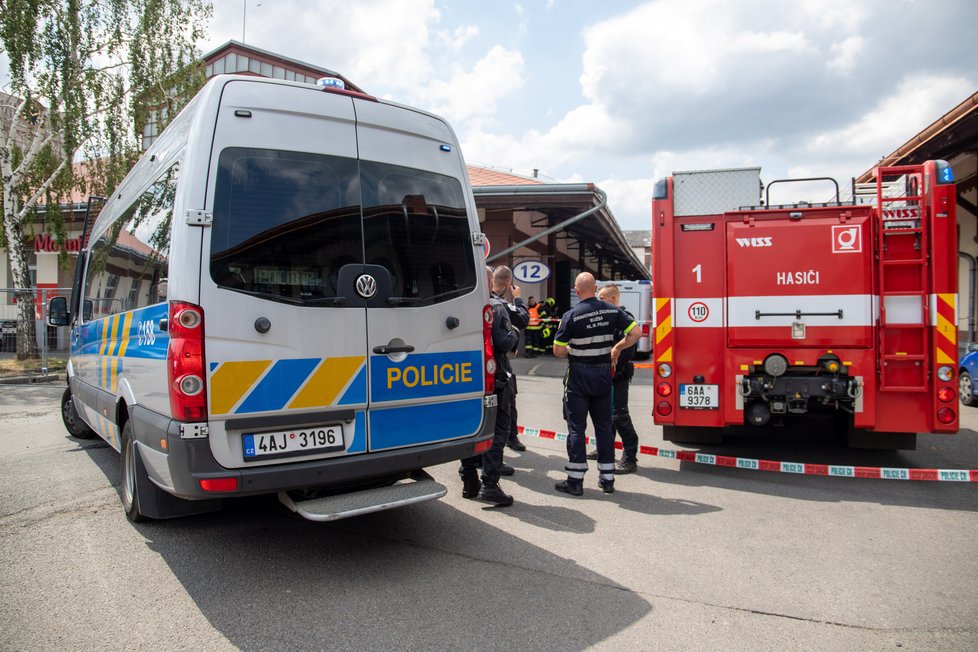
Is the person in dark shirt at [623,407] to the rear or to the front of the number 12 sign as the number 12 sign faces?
to the front

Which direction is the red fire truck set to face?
away from the camera

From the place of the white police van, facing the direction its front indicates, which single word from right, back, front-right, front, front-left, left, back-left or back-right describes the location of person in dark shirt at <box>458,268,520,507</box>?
right

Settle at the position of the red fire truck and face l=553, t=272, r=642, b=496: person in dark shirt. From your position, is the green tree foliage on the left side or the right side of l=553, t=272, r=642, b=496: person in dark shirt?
right

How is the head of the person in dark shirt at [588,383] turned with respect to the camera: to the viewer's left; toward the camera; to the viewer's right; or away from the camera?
away from the camera

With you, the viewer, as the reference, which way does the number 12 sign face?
facing the viewer

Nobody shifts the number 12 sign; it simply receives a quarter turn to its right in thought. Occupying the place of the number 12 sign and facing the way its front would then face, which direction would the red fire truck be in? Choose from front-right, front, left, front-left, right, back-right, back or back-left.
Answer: left

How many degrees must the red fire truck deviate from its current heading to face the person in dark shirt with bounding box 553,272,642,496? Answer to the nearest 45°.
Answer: approximately 135° to its left

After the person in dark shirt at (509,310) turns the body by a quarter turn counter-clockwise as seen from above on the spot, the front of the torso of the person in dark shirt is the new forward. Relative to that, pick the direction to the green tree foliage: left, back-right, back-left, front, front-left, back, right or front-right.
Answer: front-left
